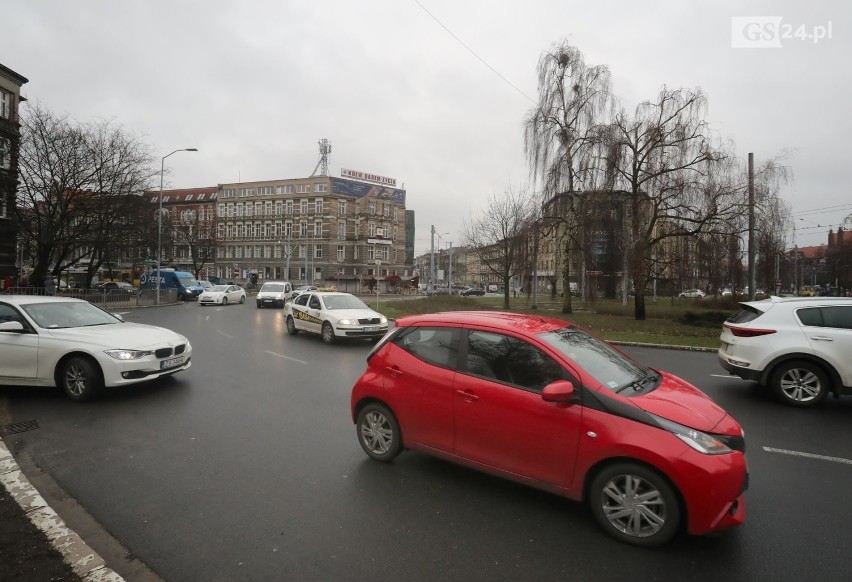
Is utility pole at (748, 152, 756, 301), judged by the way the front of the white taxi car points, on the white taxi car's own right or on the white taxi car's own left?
on the white taxi car's own left

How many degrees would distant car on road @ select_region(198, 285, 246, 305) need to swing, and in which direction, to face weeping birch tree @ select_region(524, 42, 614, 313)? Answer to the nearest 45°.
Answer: approximately 90° to its left

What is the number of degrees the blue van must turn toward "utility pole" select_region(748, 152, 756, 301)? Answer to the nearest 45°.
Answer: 0° — it already faces it

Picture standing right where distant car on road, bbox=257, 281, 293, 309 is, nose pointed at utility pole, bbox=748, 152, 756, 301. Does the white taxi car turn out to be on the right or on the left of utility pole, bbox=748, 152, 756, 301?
right

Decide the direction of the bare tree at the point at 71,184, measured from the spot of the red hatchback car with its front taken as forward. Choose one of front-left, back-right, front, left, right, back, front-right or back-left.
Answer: back

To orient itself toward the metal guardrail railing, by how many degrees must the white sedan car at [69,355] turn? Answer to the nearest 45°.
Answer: approximately 135° to its left

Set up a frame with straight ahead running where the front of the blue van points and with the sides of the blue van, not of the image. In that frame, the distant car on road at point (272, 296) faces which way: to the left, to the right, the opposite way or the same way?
to the right

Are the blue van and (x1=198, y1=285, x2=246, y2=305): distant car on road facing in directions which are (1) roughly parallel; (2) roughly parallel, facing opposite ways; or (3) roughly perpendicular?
roughly perpendicular

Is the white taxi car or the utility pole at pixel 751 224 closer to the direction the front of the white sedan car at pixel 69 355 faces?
the utility pole

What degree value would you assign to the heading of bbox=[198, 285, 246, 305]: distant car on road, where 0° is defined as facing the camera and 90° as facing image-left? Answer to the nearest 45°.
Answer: approximately 45°

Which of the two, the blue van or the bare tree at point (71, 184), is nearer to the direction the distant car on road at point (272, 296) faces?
the bare tree
